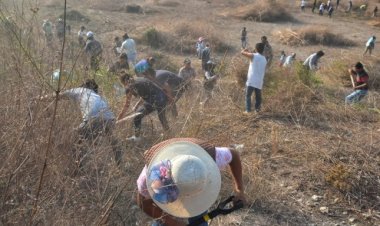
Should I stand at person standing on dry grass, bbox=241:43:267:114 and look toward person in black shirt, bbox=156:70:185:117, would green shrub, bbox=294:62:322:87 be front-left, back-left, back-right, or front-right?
back-right

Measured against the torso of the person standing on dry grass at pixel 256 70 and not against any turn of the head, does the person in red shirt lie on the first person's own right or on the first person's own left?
on the first person's own right

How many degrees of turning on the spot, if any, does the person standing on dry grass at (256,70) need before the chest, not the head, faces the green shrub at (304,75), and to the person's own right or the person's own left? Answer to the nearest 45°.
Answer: approximately 90° to the person's own right

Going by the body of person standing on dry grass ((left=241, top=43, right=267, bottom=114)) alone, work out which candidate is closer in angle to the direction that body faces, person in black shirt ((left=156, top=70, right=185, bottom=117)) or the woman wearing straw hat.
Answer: the person in black shirt

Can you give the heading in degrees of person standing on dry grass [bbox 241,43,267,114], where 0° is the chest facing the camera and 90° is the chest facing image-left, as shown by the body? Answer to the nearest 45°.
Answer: approximately 135°

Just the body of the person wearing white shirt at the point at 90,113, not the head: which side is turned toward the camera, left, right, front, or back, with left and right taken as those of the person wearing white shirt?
left

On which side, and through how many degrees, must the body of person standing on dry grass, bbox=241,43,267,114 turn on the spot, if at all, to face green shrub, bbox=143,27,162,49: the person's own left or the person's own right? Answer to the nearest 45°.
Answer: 0° — they already face it

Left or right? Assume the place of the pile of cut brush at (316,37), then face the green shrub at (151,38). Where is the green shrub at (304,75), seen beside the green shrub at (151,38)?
left

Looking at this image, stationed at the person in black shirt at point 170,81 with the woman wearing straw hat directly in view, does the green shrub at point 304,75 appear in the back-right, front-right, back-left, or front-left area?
back-left
